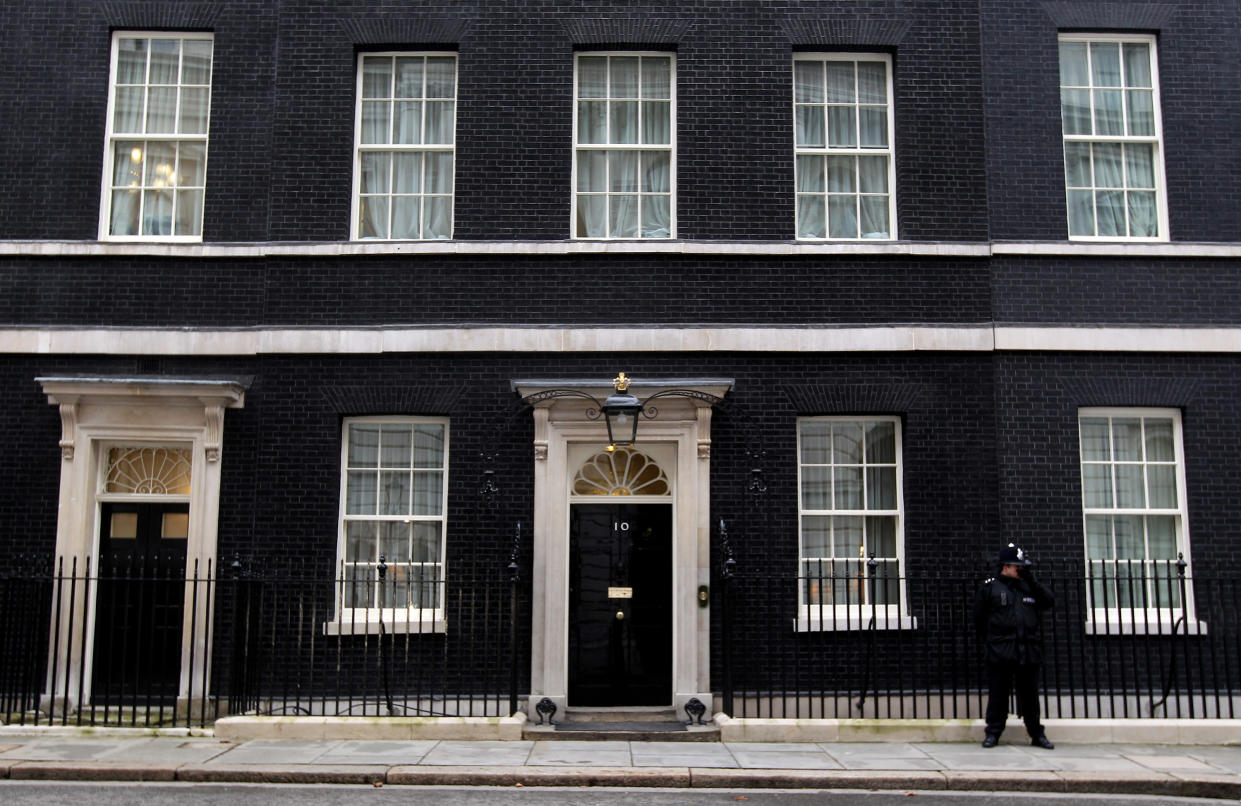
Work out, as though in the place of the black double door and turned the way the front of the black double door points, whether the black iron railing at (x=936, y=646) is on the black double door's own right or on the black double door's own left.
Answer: on the black double door's own left

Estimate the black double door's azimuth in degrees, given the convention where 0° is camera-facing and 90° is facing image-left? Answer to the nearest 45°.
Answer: approximately 0°

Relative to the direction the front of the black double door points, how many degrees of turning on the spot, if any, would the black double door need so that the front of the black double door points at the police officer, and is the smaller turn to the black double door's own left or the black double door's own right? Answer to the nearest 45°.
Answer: approximately 45° to the black double door's own left
